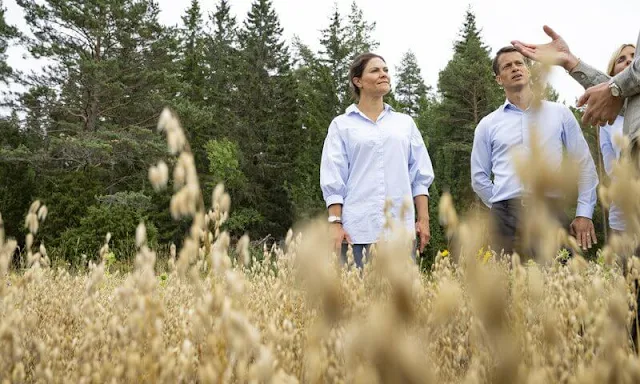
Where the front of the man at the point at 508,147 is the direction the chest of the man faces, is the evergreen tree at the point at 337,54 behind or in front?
behind

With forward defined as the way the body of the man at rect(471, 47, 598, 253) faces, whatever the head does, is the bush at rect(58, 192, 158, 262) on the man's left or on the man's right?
on the man's right

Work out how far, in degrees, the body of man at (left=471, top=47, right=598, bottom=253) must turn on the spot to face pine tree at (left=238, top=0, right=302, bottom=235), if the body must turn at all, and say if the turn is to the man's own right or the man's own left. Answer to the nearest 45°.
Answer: approximately 135° to the man's own right

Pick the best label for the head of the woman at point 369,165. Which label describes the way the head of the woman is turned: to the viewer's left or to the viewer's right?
to the viewer's right

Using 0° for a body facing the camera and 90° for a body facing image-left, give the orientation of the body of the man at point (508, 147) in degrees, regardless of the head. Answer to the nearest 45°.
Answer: approximately 0°

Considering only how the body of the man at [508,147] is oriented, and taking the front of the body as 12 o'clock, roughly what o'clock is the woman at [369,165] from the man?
The woman is roughly at 2 o'clock from the man.

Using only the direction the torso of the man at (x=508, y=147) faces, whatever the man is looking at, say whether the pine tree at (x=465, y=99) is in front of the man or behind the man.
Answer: behind
